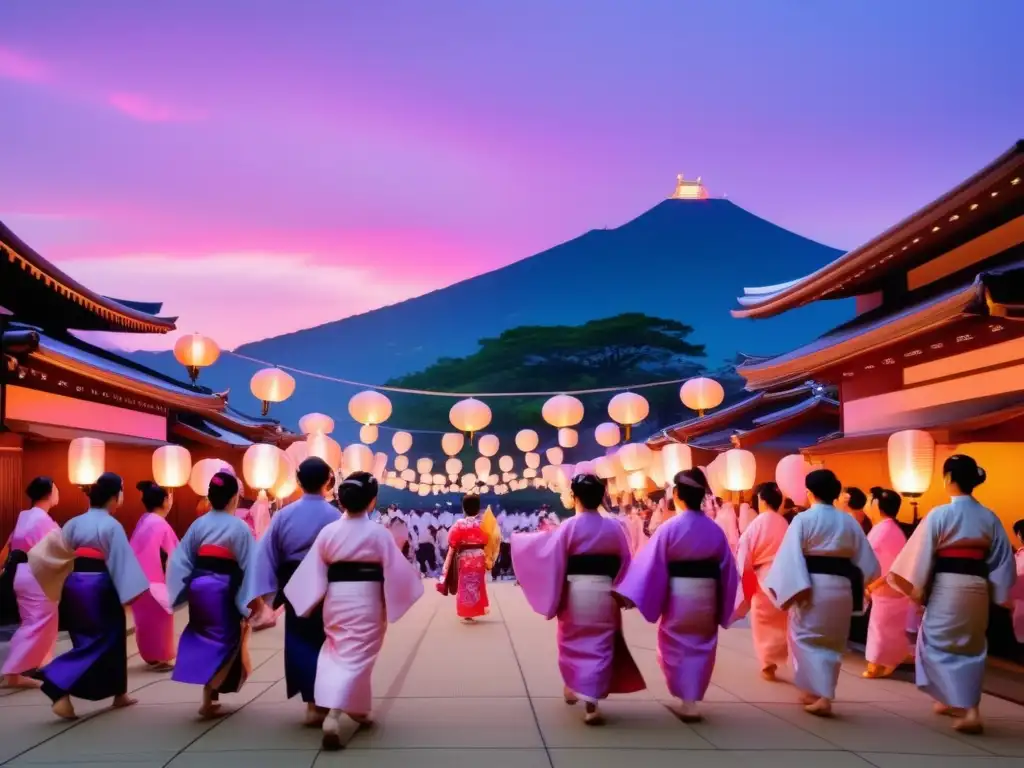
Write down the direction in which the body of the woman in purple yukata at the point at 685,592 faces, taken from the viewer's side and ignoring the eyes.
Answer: away from the camera

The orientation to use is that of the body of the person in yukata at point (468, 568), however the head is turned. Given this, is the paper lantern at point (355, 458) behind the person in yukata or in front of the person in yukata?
in front

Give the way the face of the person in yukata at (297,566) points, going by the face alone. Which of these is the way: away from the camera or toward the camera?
away from the camera

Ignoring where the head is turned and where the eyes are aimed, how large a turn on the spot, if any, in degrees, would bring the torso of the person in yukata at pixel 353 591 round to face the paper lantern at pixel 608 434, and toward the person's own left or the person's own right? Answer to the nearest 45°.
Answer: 0° — they already face it

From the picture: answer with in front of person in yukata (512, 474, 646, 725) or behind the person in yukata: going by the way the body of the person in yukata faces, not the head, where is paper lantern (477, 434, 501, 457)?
in front

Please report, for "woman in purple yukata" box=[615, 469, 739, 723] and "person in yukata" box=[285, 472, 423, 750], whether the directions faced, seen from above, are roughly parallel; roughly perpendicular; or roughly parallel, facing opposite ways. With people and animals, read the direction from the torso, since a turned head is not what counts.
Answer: roughly parallel

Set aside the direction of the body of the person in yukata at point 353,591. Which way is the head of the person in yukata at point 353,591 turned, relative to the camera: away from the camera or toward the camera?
away from the camera

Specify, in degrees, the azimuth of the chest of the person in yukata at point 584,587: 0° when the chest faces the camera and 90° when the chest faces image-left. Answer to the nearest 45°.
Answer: approximately 180°

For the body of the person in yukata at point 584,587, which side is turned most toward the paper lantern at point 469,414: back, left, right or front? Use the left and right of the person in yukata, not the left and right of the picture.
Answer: front
